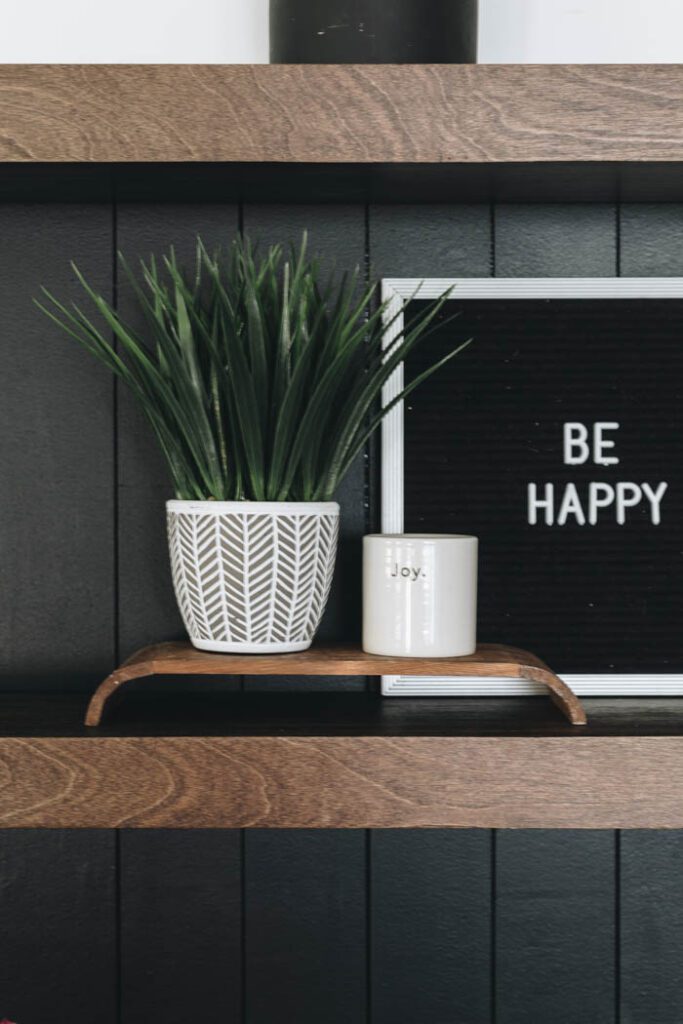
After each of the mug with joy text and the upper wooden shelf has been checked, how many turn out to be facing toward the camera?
2
